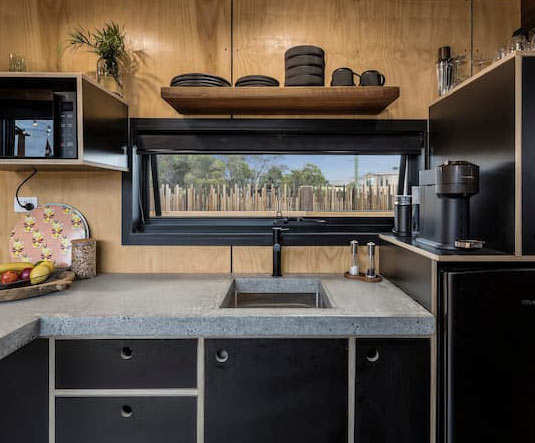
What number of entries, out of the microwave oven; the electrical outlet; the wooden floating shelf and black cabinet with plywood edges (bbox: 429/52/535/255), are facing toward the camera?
4

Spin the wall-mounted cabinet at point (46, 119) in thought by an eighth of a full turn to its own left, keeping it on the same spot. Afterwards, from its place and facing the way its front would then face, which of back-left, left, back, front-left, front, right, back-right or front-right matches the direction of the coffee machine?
front

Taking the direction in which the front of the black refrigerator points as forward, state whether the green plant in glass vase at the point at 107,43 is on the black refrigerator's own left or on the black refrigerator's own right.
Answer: on the black refrigerator's own right

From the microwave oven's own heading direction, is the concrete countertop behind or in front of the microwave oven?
in front

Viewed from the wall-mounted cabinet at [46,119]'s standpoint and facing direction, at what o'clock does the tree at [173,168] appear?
The tree is roughly at 6 o'clock from the wall-mounted cabinet.

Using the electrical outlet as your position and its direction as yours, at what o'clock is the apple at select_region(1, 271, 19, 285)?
The apple is roughly at 12 o'clock from the electrical outlet.

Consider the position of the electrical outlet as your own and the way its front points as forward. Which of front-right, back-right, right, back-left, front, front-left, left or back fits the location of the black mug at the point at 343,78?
front-left

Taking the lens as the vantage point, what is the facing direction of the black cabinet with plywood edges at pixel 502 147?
facing the viewer

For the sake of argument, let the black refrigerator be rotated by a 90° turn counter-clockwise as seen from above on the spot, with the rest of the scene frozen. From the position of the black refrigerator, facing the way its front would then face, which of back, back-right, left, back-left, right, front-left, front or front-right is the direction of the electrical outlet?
back

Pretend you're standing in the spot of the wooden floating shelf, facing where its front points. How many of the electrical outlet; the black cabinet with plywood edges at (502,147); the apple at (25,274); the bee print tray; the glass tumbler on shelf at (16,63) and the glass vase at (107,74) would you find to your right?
5

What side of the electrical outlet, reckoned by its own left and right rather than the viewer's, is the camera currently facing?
front

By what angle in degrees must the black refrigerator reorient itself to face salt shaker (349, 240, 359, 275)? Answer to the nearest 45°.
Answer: approximately 135° to its right
